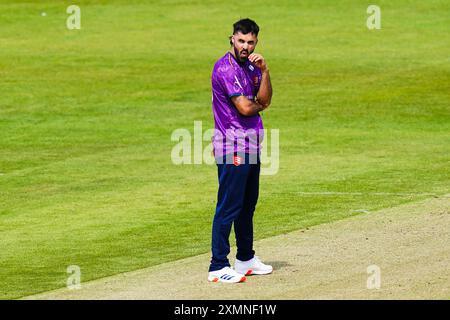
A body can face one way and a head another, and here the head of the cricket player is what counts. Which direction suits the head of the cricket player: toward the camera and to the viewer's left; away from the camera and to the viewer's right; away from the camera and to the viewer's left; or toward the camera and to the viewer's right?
toward the camera and to the viewer's right

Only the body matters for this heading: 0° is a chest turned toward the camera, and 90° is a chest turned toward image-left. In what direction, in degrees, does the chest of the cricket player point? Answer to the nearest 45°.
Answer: approximately 315°
